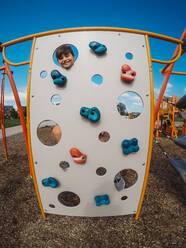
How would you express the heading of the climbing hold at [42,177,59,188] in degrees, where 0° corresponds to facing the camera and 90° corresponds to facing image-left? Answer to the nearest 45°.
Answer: approximately 0°

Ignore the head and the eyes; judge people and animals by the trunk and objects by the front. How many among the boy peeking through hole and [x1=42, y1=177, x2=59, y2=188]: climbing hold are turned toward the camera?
2

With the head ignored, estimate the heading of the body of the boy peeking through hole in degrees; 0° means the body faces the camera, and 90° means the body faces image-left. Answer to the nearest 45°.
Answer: approximately 0°
